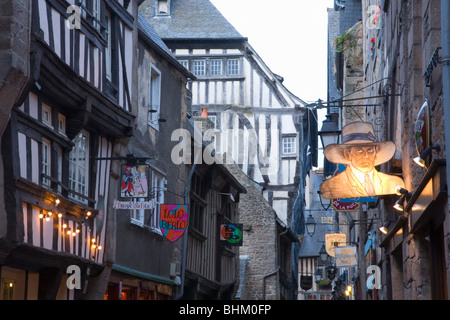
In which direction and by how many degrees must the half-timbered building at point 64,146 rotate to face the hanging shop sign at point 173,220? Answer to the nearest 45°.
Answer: approximately 90° to its left

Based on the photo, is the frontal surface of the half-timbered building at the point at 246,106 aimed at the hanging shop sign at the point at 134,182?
yes

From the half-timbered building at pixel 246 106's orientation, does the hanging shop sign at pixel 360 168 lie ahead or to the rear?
ahead

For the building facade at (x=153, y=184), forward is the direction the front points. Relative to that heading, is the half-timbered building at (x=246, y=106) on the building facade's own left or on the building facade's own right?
on the building facade's own left

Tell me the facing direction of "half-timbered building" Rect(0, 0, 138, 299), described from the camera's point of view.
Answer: facing the viewer and to the right of the viewer

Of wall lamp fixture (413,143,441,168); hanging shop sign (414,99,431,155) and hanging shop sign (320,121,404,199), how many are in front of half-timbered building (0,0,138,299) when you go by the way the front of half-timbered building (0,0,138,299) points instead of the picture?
3

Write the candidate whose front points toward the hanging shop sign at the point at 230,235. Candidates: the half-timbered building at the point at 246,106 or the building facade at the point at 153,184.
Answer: the half-timbered building

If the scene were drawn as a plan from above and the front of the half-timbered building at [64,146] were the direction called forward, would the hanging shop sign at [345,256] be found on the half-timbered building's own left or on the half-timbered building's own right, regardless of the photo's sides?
on the half-timbered building's own left

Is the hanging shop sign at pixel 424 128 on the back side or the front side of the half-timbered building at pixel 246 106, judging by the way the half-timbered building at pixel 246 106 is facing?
on the front side

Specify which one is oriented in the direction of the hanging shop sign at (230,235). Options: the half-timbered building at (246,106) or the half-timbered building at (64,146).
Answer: the half-timbered building at (246,106)
